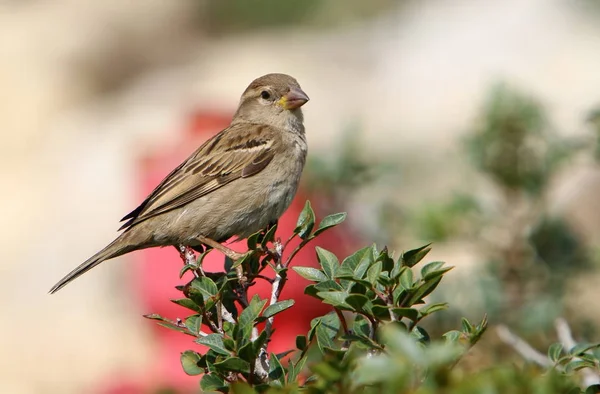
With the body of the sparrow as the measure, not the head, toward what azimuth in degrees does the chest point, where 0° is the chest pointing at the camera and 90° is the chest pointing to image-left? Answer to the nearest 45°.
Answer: approximately 270°
